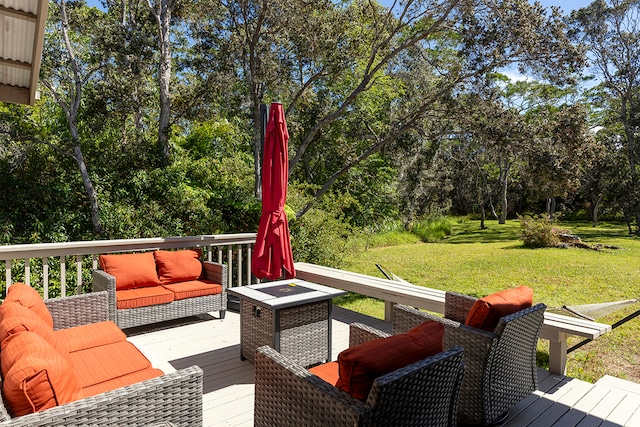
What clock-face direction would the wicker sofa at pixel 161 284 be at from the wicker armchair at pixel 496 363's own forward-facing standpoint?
The wicker sofa is roughly at 11 o'clock from the wicker armchair.

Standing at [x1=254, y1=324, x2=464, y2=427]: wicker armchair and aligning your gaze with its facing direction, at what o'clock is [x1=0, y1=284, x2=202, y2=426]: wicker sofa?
The wicker sofa is roughly at 10 o'clock from the wicker armchair.

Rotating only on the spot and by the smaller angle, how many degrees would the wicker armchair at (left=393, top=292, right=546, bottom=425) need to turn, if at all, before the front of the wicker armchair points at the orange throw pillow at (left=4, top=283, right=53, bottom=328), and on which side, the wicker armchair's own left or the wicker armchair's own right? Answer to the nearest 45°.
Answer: approximately 45° to the wicker armchair's own left

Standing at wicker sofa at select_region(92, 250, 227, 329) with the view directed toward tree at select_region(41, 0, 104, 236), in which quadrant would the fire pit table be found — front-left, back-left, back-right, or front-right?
back-right

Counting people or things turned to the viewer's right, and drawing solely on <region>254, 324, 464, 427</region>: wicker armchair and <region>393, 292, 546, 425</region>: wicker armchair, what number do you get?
0

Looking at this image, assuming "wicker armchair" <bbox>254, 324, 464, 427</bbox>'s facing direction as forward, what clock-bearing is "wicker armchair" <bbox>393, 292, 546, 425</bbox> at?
"wicker armchair" <bbox>393, 292, 546, 425</bbox> is roughly at 3 o'clock from "wicker armchair" <bbox>254, 324, 464, 427</bbox>.

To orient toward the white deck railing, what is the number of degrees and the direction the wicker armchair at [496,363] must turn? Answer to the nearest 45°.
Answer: approximately 45° to its left

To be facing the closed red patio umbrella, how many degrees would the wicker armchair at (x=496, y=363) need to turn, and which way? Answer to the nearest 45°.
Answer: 0° — it already faces it

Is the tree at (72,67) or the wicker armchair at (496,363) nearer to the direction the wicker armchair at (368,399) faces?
the tree

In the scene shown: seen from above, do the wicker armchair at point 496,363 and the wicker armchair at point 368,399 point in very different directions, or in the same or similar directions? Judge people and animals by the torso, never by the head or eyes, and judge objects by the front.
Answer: same or similar directions

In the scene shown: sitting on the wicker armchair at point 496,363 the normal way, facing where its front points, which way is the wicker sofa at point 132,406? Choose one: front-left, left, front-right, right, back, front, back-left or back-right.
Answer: left

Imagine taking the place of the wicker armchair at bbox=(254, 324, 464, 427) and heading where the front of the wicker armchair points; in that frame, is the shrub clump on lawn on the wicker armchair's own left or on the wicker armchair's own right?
on the wicker armchair's own right

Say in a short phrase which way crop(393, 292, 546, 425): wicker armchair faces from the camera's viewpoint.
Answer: facing away from the viewer and to the left of the viewer

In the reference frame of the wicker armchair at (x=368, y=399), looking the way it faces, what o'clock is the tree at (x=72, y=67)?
The tree is roughly at 12 o'clock from the wicker armchair.

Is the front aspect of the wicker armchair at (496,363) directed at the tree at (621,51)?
no

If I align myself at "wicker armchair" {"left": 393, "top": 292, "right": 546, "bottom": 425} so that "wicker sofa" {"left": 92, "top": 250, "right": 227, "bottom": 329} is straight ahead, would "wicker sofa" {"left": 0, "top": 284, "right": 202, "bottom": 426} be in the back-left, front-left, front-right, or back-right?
front-left

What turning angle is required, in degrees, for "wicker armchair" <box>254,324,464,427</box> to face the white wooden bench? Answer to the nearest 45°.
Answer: approximately 45° to its right

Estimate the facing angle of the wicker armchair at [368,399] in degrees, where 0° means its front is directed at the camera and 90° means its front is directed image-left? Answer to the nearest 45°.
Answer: approximately 135°

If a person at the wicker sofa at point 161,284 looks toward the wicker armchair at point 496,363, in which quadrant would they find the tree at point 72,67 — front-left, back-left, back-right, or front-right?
back-left

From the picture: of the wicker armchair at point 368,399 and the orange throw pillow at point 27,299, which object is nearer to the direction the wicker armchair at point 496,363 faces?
the orange throw pillow
